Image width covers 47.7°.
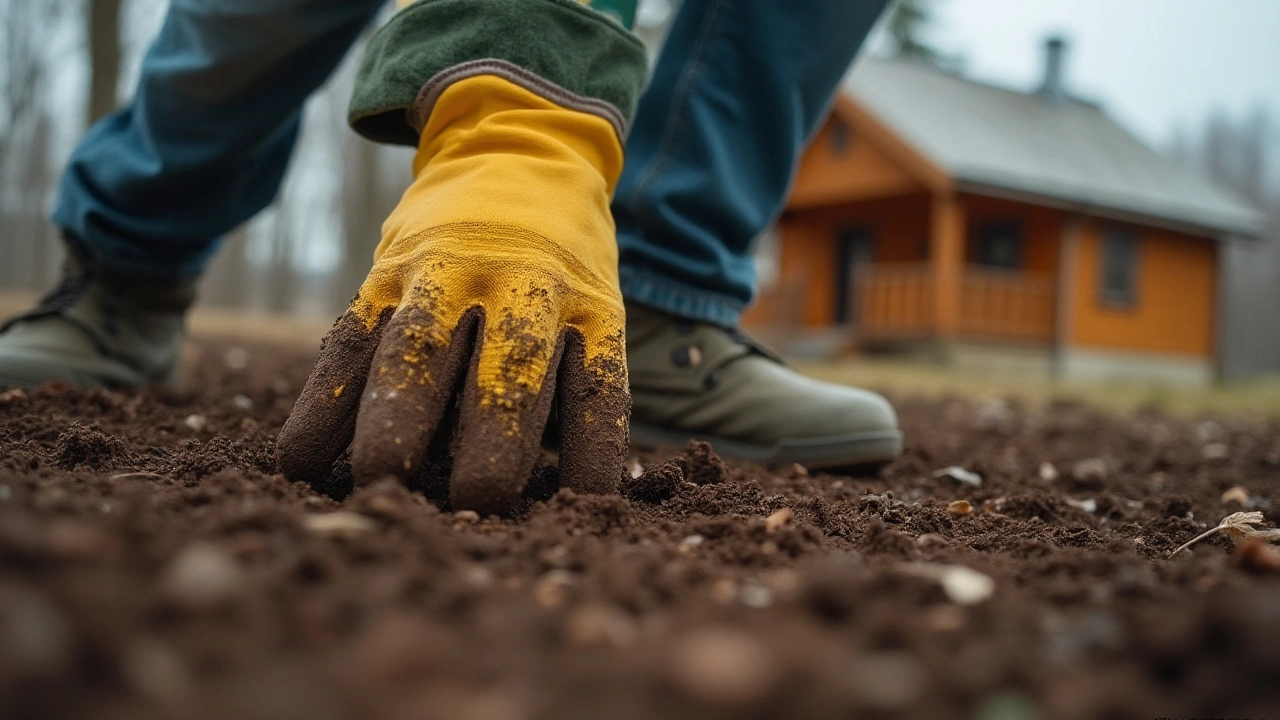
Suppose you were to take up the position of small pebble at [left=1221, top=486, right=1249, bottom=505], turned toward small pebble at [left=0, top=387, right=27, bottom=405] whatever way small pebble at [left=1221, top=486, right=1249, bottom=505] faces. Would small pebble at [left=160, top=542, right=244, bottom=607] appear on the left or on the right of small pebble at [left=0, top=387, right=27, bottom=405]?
left

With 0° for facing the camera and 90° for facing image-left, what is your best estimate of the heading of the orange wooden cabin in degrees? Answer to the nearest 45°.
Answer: approximately 45°

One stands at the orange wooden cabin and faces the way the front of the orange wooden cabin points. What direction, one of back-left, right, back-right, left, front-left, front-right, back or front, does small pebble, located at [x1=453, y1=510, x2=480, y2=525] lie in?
front-left

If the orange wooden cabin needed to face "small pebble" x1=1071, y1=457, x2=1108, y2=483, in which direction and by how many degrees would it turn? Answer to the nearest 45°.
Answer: approximately 45° to its left

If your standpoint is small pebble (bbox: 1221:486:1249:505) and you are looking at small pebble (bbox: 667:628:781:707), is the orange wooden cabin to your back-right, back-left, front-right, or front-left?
back-right

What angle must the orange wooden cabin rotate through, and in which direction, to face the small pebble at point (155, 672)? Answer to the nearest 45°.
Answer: approximately 45° to its left

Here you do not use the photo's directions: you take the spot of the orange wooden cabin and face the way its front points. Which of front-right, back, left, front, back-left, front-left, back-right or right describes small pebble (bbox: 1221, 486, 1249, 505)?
front-left

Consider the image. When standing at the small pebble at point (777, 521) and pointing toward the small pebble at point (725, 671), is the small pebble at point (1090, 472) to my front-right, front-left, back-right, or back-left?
back-left
